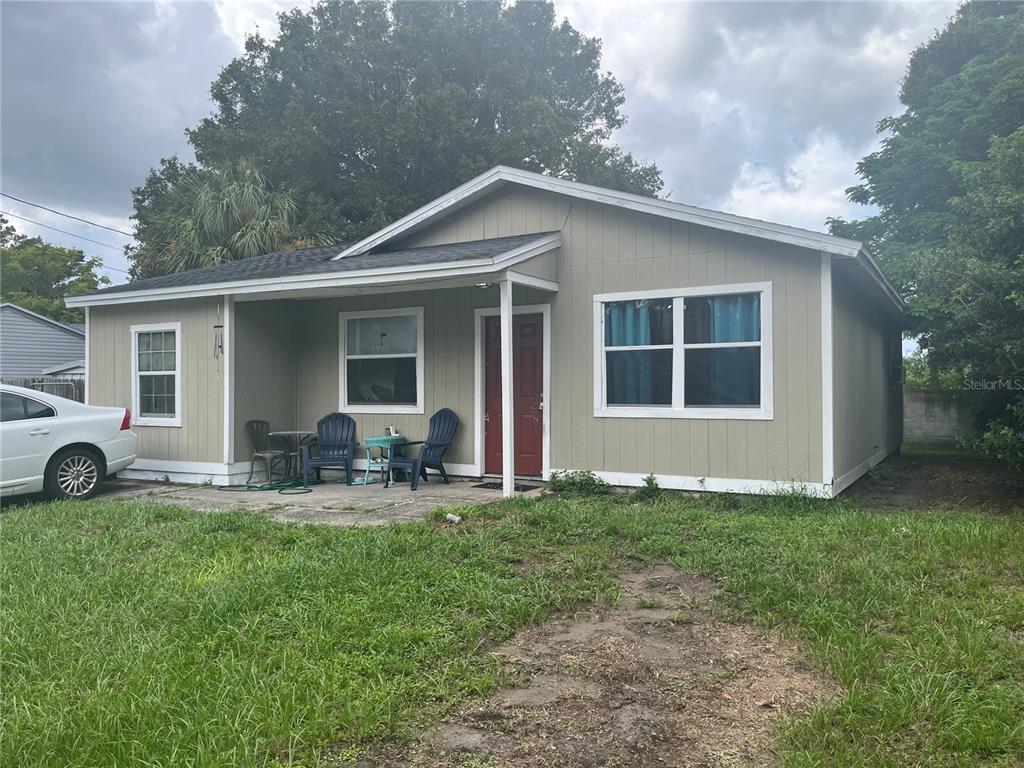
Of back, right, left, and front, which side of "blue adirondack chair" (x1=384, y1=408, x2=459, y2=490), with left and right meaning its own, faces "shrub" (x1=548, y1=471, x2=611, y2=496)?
left

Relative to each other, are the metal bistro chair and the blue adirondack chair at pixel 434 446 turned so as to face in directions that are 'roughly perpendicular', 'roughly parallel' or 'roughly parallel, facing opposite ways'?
roughly perpendicular

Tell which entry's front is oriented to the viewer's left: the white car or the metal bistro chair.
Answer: the white car

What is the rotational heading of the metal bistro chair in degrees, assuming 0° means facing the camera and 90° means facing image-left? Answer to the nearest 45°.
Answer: approximately 315°

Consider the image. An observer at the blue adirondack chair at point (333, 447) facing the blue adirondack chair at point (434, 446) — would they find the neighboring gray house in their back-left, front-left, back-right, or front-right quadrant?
back-left

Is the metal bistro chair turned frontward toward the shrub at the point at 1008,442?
yes

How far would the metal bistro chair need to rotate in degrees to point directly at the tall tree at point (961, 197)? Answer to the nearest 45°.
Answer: approximately 45° to its left

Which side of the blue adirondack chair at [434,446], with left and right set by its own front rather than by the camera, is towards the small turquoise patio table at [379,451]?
right

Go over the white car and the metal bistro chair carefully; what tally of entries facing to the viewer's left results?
1

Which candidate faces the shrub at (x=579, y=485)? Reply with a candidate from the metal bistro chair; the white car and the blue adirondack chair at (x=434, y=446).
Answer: the metal bistro chair

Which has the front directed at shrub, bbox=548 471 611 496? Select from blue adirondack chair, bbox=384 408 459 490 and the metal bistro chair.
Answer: the metal bistro chair

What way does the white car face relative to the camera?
to the viewer's left

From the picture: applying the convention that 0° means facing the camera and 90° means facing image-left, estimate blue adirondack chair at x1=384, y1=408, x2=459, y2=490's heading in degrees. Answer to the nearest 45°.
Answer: approximately 45°
